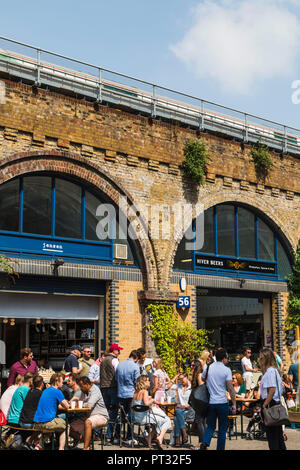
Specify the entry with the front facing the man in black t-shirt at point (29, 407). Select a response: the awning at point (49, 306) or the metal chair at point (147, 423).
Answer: the awning

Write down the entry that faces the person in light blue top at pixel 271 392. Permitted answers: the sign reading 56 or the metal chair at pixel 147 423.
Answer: the sign reading 56

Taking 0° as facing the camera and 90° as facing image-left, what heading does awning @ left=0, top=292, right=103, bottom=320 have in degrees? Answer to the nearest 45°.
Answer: approximately 0°

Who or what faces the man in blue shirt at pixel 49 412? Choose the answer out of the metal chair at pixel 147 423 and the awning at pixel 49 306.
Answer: the awning

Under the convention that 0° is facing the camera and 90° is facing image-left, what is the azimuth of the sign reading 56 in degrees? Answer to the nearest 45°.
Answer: approximately 0°
